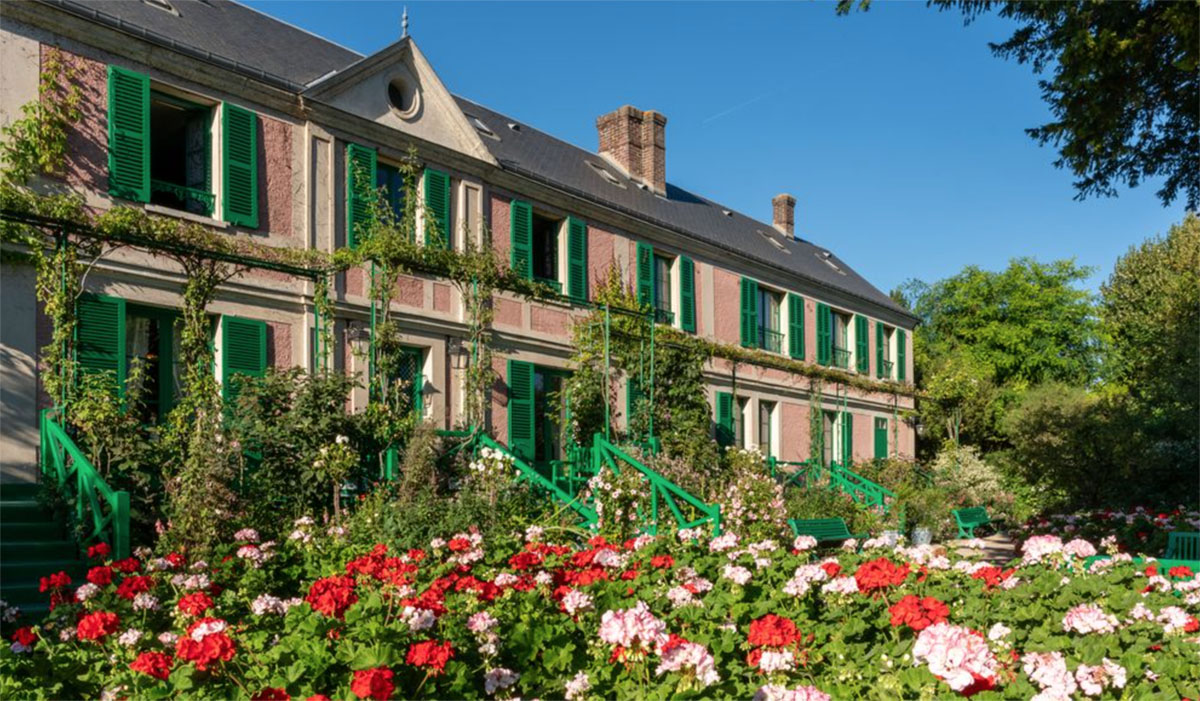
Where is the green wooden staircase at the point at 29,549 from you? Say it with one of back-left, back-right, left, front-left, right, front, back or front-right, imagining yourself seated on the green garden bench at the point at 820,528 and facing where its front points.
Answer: right

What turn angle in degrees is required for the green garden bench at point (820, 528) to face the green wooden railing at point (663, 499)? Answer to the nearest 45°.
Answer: approximately 90° to its right

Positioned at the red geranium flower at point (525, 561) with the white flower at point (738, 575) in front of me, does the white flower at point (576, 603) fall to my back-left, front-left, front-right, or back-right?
front-right

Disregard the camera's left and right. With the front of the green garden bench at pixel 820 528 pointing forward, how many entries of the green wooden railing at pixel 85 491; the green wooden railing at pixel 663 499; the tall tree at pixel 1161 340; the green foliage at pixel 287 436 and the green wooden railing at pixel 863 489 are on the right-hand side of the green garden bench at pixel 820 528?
3

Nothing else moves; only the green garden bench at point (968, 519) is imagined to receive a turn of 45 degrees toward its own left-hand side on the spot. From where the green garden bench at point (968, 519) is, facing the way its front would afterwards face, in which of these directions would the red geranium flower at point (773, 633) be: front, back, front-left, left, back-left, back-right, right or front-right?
right

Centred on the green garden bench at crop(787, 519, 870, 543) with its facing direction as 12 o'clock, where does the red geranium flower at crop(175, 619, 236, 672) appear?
The red geranium flower is roughly at 2 o'clock from the green garden bench.

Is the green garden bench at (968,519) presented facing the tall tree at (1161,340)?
no

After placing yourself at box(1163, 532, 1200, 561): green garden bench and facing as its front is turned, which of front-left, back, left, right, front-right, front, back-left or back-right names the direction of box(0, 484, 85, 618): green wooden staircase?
front

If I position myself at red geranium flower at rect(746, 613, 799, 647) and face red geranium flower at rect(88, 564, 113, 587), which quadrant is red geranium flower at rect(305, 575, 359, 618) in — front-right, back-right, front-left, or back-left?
front-left

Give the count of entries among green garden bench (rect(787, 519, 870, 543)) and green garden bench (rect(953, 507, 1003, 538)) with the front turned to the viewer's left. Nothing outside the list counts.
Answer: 0

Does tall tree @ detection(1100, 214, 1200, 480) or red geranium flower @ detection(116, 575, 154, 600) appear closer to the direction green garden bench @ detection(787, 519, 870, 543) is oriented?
the red geranium flower

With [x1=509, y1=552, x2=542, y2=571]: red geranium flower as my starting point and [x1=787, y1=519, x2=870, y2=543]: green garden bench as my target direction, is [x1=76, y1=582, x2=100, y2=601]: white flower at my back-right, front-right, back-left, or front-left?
back-left

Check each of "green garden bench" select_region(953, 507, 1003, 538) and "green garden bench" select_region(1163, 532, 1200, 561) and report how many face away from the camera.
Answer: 0

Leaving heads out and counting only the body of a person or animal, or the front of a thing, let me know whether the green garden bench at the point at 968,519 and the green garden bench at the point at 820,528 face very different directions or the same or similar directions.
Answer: same or similar directions

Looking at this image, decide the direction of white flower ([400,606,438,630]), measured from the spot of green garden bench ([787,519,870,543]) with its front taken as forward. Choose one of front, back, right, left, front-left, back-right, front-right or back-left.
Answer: front-right

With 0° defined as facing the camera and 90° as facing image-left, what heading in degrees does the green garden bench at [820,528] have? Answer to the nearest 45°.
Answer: approximately 315°

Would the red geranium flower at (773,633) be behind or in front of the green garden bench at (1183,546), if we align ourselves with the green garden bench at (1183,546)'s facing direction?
in front

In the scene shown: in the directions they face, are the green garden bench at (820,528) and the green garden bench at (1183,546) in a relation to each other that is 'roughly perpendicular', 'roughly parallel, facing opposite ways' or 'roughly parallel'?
roughly perpendicular
